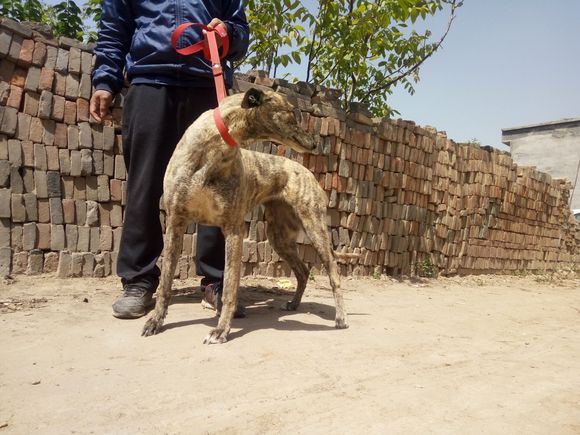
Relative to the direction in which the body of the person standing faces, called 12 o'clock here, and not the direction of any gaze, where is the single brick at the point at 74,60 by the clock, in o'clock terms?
The single brick is roughly at 5 o'clock from the person standing.

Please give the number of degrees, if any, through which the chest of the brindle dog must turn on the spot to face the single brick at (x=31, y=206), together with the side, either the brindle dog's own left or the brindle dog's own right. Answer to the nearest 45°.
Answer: approximately 90° to the brindle dog's own right

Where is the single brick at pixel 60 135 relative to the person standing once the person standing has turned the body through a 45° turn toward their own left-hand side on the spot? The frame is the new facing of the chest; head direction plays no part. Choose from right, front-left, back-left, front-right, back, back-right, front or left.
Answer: back

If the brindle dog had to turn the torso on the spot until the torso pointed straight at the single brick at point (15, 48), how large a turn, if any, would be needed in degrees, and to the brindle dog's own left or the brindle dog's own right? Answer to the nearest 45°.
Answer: approximately 90° to the brindle dog's own right

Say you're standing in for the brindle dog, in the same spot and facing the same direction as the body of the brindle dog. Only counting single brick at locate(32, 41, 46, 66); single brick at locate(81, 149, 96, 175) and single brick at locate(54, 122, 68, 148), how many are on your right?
3

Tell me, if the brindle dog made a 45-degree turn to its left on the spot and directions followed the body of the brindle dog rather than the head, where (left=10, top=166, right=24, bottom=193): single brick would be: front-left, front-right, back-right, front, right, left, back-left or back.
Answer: back-right

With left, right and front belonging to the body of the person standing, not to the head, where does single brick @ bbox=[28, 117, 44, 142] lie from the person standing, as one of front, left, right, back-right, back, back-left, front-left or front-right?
back-right

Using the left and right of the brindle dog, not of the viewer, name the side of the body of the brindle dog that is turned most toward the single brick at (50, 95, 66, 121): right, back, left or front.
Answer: right

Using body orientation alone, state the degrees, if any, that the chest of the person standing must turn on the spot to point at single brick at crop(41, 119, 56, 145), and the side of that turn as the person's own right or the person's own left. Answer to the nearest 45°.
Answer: approximately 135° to the person's own right

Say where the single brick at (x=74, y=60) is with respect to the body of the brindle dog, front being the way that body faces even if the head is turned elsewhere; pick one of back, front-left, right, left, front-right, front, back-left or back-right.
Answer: right

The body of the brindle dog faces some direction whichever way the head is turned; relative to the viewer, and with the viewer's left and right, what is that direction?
facing the viewer and to the left of the viewer

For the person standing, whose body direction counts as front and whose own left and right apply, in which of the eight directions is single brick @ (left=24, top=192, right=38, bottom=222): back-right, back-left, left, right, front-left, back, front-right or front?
back-right

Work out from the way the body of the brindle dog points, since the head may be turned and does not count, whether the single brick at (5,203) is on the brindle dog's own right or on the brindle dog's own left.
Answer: on the brindle dog's own right

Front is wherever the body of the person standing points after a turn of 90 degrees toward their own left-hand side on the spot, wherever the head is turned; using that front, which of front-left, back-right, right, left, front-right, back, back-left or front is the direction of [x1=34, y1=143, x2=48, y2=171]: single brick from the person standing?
back-left

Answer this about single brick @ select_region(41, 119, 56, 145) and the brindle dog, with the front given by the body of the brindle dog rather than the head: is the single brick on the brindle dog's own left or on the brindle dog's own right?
on the brindle dog's own right

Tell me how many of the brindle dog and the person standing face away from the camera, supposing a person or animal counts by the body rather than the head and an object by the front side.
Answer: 0

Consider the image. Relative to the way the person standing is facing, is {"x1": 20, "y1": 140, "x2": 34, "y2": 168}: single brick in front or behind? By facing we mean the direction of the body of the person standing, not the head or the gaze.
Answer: behind

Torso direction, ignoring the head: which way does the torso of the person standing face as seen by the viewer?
toward the camera
